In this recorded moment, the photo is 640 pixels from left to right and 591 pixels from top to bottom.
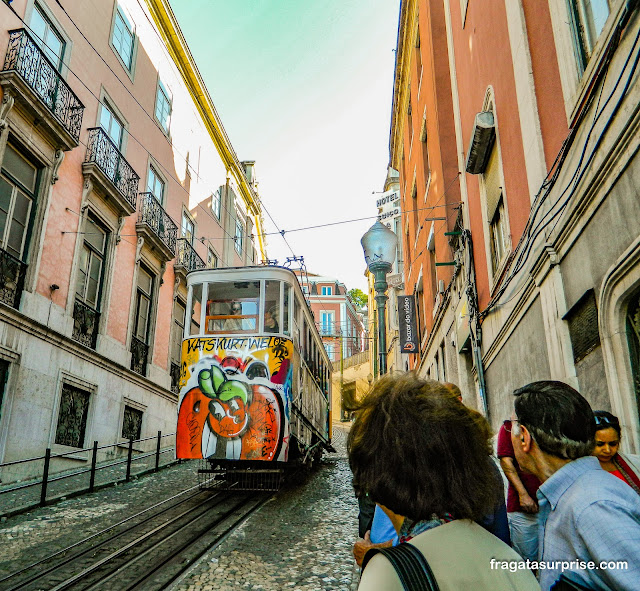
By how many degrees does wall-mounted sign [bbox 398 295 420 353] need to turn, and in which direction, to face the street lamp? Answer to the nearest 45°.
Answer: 0° — it already faces it

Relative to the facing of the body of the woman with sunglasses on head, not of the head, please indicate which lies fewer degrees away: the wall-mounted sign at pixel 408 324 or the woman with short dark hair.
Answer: the woman with short dark hair

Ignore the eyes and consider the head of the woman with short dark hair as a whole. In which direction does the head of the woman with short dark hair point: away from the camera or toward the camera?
away from the camera

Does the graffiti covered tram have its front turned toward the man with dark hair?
yes

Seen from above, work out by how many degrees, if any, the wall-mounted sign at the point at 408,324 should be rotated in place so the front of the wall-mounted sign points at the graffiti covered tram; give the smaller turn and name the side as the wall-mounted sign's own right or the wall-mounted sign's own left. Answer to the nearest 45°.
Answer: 0° — it already faces it

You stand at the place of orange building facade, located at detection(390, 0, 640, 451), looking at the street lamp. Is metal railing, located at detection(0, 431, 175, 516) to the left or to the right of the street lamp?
left

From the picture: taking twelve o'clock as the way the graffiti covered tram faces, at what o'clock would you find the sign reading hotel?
The sign reading hotel is roughly at 7 o'clock from the graffiti covered tram.

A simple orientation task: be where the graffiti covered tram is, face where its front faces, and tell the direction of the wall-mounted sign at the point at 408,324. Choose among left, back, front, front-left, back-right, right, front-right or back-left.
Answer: back-left

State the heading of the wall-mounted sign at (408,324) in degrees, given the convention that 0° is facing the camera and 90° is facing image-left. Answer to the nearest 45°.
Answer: approximately 0°

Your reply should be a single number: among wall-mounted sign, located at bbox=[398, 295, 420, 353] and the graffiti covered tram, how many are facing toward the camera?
2

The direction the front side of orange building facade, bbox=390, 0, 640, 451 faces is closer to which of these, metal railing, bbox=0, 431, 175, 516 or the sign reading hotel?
the metal railing

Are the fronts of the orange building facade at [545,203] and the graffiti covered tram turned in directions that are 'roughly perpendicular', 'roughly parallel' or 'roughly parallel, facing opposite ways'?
roughly perpendicular
